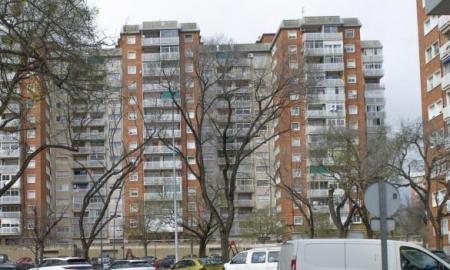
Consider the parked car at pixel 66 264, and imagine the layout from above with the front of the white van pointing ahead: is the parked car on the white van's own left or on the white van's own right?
on the white van's own left

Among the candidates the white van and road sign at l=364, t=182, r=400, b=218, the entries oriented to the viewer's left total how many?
0

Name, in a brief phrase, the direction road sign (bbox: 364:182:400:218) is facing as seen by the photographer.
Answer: facing away from the viewer

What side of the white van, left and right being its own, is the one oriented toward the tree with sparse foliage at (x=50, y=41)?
back

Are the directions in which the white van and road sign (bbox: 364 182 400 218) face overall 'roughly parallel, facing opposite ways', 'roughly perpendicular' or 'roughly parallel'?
roughly perpendicular

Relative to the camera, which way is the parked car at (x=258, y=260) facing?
to the viewer's left

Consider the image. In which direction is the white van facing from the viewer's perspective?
to the viewer's right

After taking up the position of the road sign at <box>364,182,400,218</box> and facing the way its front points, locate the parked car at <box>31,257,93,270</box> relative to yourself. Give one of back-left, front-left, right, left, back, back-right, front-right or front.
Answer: front-left

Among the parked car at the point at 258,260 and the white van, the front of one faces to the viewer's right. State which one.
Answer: the white van

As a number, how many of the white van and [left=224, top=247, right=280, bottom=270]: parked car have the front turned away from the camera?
0

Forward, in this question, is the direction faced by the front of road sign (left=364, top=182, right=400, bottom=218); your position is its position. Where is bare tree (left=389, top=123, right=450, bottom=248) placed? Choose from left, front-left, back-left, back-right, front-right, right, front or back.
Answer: front

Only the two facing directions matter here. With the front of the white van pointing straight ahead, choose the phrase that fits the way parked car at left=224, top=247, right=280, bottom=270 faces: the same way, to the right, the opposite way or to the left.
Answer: the opposite way

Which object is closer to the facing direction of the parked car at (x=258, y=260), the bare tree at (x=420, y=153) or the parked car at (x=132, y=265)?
the parked car
